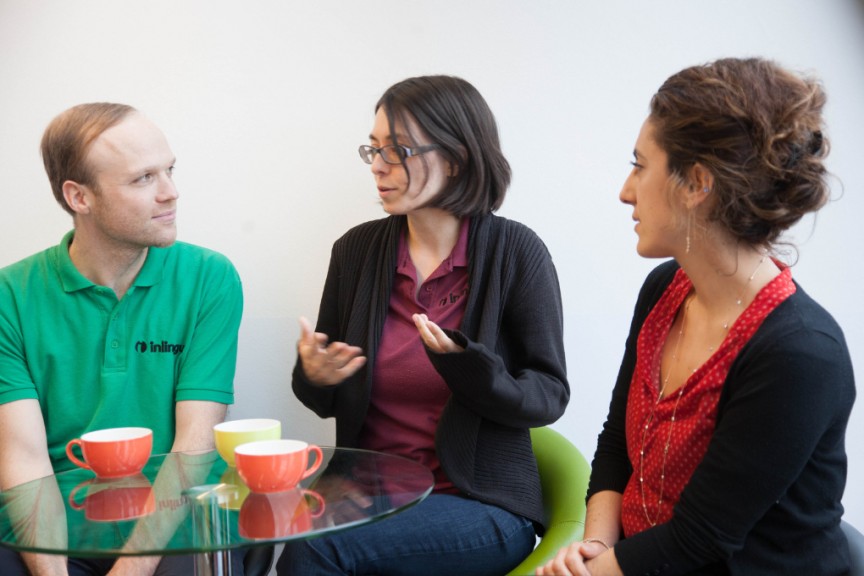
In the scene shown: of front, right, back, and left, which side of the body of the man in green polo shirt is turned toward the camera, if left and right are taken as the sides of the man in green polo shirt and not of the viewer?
front

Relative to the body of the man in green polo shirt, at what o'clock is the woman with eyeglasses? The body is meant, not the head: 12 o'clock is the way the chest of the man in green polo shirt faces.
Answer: The woman with eyeglasses is roughly at 10 o'clock from the man in green polo shirt.

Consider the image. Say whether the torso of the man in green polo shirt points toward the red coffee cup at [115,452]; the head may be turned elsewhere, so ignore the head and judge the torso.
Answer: yes

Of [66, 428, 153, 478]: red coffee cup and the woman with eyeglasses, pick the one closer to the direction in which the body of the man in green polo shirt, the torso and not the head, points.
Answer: the red coffee cup

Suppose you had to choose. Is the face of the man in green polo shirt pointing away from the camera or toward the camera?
toward the camera

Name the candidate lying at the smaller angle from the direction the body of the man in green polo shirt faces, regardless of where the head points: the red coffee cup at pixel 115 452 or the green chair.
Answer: the red coffee cup

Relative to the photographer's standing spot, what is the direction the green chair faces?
facing the viewer and to the left of the viewer

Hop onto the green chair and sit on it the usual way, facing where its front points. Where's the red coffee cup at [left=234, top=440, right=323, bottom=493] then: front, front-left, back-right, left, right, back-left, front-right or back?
front

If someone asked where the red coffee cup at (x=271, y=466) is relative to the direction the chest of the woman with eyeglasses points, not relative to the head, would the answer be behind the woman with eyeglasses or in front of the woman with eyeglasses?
in front
